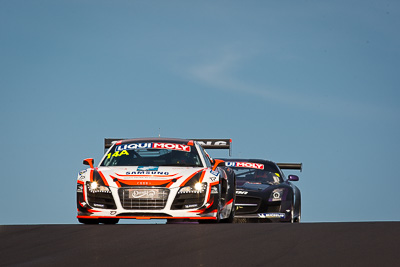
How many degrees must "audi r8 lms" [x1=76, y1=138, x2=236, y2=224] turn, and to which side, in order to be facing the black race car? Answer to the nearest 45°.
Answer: approximately 135° to its left

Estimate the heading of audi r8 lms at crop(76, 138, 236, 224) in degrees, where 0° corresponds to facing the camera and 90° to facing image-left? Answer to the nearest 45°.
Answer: approximately 0°
